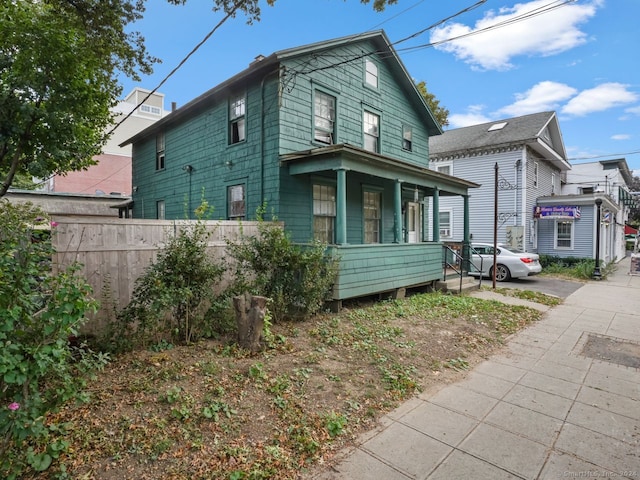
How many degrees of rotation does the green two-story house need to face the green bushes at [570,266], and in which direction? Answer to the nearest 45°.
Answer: approximately 90° to its left

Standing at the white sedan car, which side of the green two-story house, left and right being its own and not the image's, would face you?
left

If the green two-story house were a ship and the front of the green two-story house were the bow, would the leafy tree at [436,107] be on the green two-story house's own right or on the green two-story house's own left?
on the green two-story house's own left

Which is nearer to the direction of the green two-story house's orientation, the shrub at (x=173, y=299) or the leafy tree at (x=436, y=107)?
the shrub

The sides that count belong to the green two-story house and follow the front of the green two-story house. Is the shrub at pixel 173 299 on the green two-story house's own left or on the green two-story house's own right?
on the green two-story house's own right

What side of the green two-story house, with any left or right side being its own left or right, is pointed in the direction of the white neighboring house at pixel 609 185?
left

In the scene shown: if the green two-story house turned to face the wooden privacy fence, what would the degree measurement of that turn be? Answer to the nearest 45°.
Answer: approximately 90° to its right

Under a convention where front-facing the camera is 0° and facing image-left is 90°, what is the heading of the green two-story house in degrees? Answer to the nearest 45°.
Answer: approximately 315°
